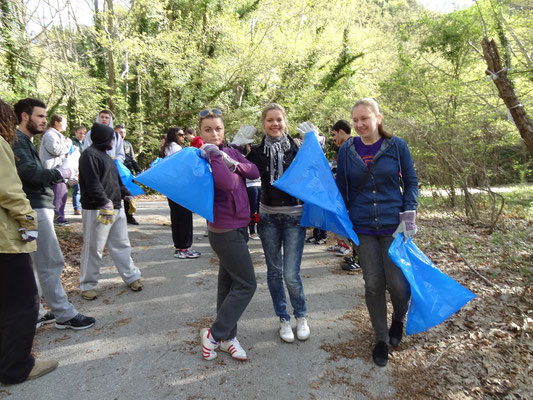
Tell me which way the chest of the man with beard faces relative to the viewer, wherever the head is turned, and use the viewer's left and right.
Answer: facing to the right of the viewer

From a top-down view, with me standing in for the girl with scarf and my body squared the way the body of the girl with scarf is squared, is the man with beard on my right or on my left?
on my right

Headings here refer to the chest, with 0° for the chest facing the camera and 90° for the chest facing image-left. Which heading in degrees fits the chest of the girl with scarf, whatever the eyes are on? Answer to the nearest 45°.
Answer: approximately 0°

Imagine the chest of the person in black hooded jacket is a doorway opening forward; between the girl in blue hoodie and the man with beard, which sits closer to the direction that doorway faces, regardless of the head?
the girl in blue hoodie

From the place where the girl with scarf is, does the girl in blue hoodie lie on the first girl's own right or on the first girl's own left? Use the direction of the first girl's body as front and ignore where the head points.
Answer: on the first girl's own left

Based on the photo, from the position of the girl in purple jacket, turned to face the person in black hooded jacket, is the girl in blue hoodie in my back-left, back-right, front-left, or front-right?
back-right

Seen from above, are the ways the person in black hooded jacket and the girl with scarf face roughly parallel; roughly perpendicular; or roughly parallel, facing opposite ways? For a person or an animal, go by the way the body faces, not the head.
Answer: roughly perpendicular

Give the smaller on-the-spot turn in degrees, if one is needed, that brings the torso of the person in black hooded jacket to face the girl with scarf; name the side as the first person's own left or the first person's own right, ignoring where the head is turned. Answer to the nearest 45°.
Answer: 0° — they already face them

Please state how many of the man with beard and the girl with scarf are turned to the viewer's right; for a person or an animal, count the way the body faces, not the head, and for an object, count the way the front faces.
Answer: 1
